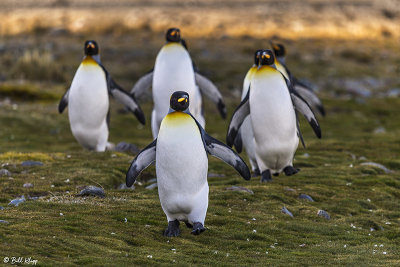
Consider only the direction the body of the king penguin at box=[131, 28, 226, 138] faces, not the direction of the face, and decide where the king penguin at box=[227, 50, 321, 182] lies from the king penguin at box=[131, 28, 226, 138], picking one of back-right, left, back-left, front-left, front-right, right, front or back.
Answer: front-left

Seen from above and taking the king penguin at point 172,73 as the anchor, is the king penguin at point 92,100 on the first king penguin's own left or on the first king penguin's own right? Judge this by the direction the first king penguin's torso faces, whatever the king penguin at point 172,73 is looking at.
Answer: on the first king penguin's own right

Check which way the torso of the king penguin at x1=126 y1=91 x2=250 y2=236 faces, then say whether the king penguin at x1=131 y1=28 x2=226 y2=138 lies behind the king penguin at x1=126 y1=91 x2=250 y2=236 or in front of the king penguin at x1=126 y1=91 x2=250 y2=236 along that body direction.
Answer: behind

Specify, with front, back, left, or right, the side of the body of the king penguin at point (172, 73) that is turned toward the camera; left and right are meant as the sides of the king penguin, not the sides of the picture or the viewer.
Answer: front

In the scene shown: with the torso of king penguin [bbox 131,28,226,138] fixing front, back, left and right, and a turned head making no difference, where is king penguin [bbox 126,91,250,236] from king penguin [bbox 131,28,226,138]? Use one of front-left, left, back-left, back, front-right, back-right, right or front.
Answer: front

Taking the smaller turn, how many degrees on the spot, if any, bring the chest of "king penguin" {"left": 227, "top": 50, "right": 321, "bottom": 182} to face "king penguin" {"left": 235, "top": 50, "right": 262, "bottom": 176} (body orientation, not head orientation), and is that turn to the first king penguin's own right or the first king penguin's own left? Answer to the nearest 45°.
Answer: approximately 180°

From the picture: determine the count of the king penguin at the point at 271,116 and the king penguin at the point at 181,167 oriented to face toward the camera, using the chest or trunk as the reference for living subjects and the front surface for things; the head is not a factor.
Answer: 2

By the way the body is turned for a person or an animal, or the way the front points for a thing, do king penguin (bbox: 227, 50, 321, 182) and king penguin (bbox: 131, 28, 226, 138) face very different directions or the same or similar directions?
same or similar directions

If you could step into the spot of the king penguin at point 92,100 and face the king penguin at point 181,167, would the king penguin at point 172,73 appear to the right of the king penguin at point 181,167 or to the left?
left

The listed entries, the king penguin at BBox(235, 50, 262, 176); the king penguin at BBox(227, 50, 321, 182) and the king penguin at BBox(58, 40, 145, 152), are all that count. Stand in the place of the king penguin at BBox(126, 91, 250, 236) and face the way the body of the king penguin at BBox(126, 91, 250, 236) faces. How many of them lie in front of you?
0

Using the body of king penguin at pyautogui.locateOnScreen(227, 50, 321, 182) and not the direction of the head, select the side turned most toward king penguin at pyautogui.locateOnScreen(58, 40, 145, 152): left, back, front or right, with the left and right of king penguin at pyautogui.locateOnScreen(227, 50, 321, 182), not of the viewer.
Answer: right

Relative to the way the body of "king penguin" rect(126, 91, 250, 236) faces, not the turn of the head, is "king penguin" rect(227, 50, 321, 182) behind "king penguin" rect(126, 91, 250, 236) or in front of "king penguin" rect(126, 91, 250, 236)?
behind

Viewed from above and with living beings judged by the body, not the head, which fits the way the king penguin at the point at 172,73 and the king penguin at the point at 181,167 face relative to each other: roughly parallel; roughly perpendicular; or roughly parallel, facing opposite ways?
roughly parallel

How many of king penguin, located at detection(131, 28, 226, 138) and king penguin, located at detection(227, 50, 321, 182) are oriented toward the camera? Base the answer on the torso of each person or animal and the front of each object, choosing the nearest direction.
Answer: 2

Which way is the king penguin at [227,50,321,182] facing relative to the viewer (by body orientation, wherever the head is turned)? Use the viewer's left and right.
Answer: facing the viewer

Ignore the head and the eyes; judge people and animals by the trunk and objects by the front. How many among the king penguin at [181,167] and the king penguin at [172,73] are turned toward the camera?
2

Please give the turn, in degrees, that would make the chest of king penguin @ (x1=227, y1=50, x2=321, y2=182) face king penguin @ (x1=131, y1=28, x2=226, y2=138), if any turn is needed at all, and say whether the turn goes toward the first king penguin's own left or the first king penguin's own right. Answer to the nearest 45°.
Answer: approximately 135° to the first king penguin's own right
